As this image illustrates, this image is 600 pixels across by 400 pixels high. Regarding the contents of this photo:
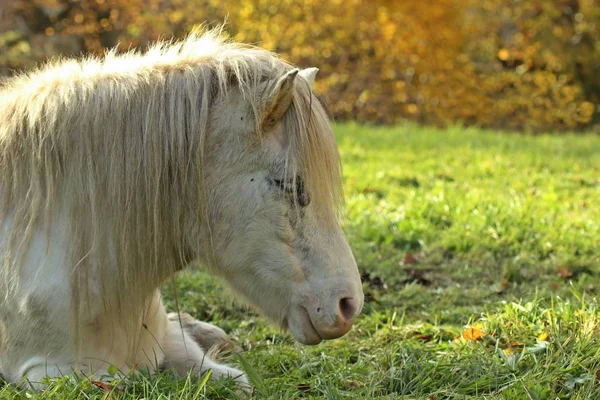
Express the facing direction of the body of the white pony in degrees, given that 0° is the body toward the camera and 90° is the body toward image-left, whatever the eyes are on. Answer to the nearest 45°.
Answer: approximately 270°

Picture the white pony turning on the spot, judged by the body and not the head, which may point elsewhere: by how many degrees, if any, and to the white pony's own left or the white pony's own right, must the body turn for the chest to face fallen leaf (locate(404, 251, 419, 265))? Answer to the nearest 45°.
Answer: approximately 45° to the white pony's own left

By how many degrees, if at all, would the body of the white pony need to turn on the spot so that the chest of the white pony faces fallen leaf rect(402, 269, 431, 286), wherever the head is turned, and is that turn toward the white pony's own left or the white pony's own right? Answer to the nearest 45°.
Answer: approximately 45° to the white pony's own left

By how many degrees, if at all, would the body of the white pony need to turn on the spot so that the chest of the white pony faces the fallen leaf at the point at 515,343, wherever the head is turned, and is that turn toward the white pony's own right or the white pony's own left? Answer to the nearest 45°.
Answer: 0° — it already faces it
